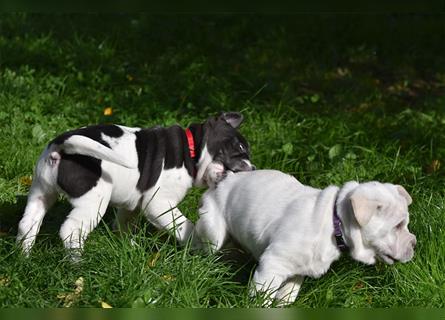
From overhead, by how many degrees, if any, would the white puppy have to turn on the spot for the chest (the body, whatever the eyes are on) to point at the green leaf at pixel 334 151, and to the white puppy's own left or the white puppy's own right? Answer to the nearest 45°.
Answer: approximately 135° to the white puppy's own left

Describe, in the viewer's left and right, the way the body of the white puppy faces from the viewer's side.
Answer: facing the viewer and to the right of the viewer

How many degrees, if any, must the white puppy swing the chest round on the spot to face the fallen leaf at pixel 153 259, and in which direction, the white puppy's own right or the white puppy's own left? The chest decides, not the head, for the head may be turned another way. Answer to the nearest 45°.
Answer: approximately 135° to the white puppy's own right

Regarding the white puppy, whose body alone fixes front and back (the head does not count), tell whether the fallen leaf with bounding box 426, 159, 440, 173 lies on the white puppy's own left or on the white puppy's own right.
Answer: on the white puppy's own left

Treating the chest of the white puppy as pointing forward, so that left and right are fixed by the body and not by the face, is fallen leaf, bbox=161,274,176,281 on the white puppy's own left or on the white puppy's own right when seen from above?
on the white puppy's own right

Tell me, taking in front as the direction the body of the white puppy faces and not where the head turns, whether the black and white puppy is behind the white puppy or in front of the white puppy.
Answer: behind
